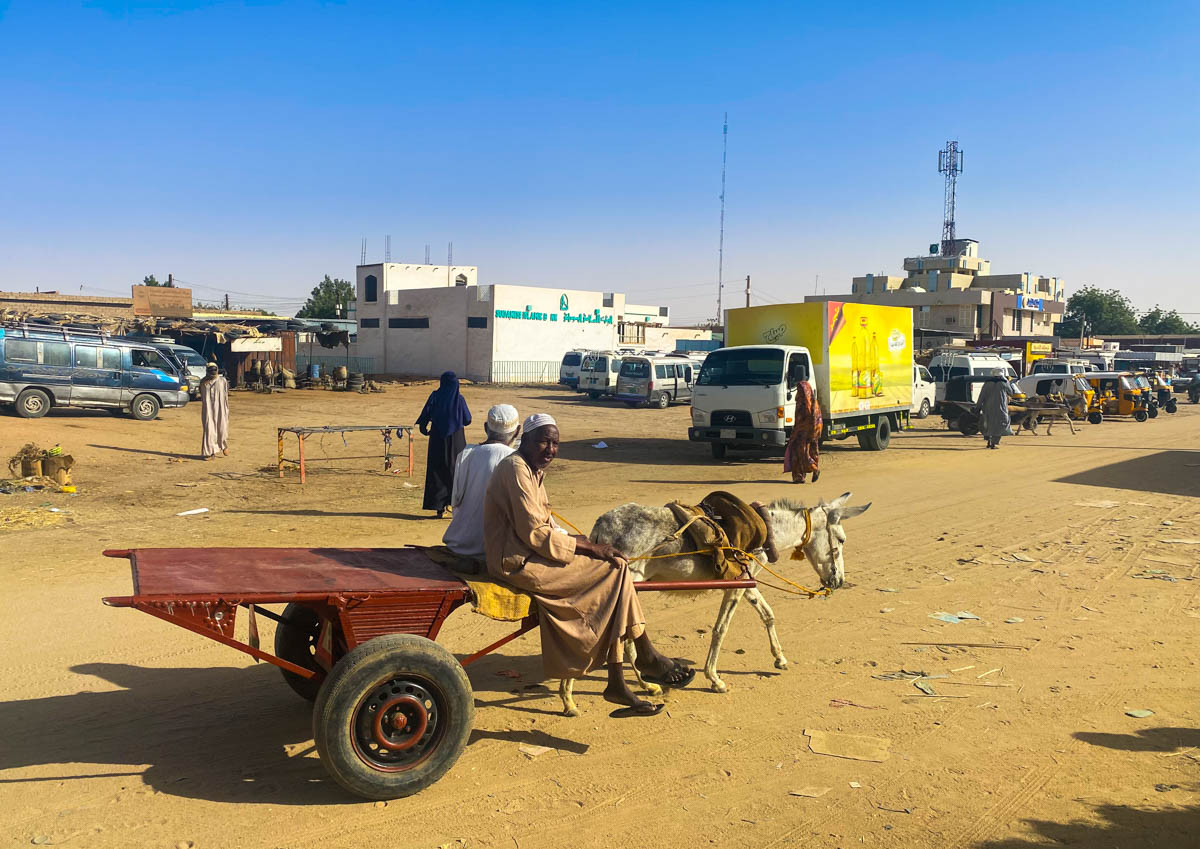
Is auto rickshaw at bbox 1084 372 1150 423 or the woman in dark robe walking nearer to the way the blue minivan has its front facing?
the auto rickshaw

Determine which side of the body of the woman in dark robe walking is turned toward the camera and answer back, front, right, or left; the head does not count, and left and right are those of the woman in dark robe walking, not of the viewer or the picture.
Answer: back

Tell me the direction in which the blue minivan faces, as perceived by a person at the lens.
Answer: facing to the right of the viewer

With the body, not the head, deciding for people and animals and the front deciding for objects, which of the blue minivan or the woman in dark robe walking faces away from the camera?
the woman in dark robe walking

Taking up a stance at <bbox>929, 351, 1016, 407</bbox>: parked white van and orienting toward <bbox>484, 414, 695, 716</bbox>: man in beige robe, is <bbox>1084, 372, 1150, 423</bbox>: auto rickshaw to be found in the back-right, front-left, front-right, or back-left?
back-left

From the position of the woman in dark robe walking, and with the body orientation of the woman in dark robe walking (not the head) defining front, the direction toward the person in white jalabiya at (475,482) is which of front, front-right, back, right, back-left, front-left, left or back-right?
back

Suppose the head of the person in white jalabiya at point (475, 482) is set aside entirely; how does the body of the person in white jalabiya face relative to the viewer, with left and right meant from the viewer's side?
facing away from the viewer and to the right of the viewer

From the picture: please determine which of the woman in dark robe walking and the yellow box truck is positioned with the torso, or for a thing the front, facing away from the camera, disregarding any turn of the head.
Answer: the woman in dark robe walking

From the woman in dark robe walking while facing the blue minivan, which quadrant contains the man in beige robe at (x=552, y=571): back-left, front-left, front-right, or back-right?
back-left
